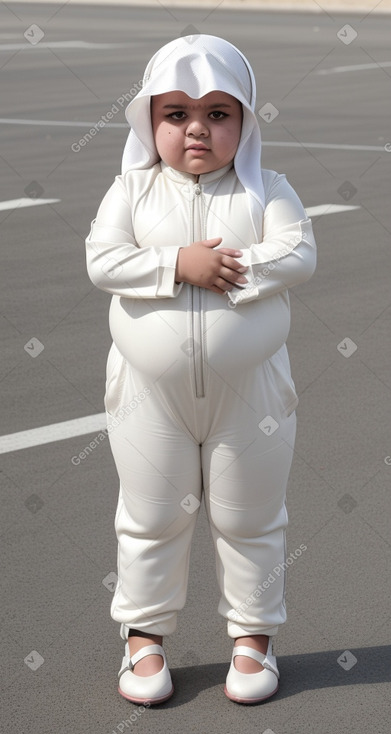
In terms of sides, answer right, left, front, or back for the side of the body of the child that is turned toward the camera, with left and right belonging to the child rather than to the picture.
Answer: front

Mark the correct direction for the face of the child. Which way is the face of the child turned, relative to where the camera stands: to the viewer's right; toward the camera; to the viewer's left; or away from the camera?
toward the camera
